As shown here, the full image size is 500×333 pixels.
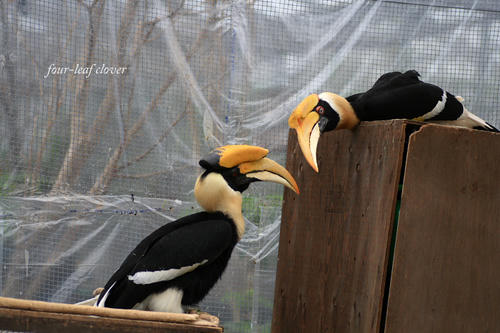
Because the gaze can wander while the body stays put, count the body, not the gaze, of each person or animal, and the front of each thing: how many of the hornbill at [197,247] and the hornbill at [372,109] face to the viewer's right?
1

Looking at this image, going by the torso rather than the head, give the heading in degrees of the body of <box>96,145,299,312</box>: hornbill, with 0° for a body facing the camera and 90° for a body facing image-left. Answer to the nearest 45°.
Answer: approximately 270°

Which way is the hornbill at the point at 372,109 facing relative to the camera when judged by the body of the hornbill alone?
to the viewer's left

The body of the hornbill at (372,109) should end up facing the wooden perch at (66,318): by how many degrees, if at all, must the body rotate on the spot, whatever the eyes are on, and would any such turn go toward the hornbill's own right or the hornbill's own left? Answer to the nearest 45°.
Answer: approximately 45° to the hornbill's own left

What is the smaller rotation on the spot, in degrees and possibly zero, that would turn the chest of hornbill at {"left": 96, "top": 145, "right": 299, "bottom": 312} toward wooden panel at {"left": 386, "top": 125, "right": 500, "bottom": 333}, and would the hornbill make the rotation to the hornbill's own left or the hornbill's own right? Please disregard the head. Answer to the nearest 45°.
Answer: approximately 45° to the hornbill's own right

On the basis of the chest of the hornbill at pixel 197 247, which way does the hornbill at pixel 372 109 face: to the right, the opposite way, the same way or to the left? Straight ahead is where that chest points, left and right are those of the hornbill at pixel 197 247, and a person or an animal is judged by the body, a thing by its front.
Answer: the opposite way
